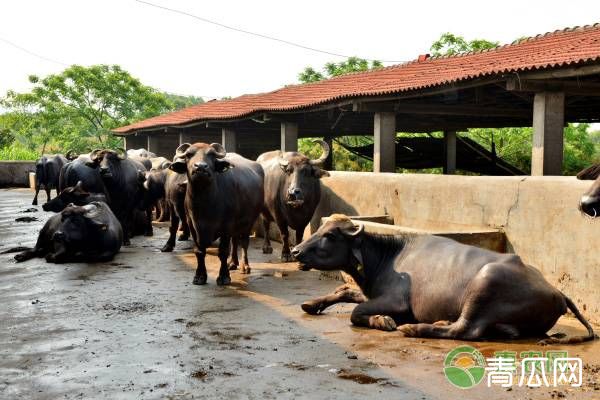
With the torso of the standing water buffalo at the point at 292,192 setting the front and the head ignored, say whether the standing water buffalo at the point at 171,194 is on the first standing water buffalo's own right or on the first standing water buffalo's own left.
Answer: on the first standing water buffalo's own right

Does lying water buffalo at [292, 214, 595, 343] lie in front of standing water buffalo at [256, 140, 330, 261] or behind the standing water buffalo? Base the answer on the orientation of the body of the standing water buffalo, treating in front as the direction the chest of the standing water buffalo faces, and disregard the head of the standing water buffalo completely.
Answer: in front

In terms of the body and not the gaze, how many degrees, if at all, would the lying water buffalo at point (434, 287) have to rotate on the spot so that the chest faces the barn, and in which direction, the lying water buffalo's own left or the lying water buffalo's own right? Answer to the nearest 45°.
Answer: approximately 90° to the lying water buffalo's own right

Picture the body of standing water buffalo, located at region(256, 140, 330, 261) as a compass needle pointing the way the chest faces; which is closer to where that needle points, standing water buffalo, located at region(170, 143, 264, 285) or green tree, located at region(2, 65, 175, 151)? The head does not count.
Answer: the standing water buffalo

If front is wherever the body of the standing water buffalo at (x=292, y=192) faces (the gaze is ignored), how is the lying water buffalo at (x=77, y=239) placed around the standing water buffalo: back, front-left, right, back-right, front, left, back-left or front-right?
right

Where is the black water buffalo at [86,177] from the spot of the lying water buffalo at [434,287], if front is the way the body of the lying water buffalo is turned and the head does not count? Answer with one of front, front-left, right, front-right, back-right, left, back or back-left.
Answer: front-right

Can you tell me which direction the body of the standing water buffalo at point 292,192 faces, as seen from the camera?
toward the camera

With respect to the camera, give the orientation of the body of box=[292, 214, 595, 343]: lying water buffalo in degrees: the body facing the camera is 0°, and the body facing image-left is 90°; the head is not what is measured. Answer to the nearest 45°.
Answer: approximately 90°
